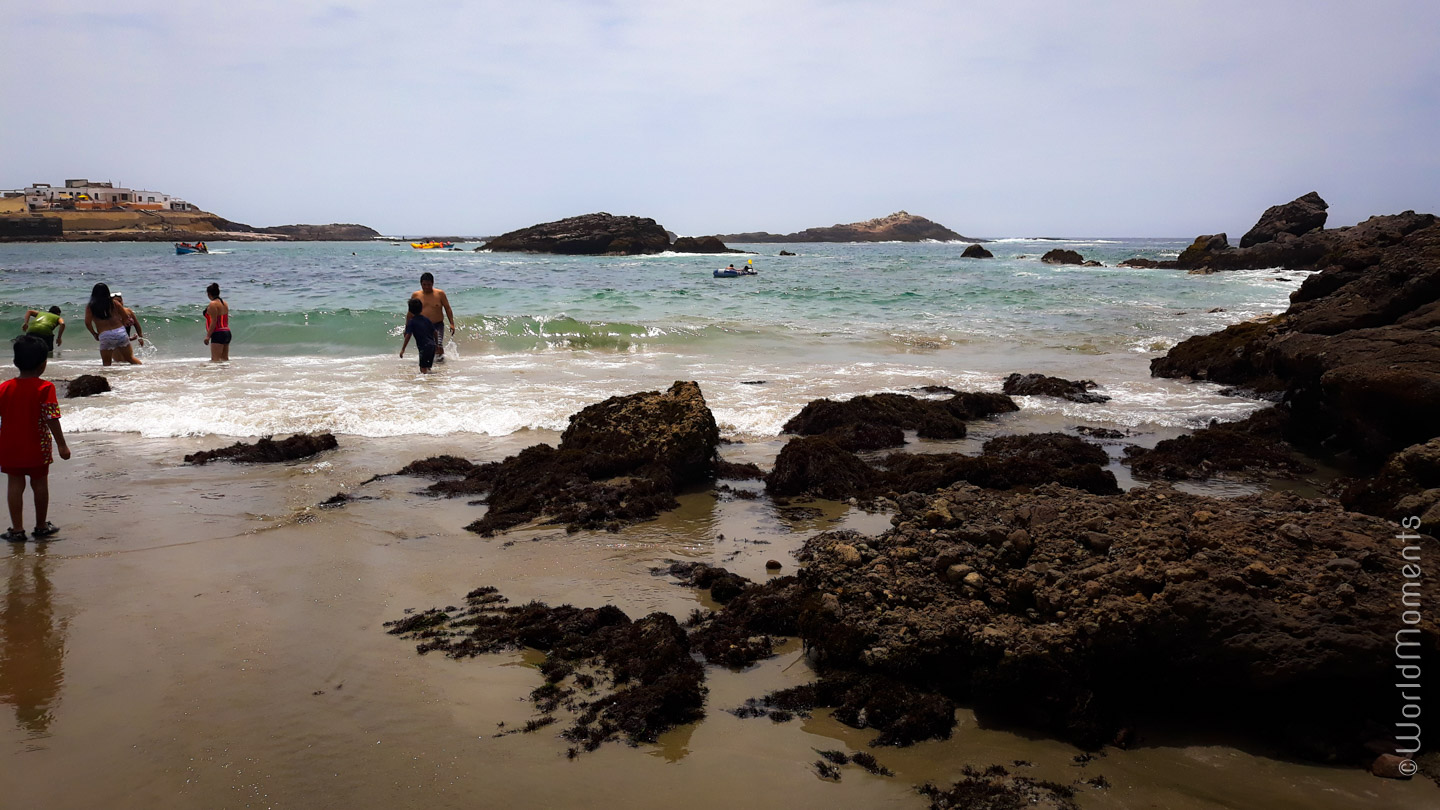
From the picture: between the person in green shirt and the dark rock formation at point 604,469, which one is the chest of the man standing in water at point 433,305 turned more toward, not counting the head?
the dark rock formation

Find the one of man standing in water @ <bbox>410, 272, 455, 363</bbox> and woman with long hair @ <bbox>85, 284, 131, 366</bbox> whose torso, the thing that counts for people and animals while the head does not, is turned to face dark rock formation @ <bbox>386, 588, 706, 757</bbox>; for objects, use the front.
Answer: the man standing in water

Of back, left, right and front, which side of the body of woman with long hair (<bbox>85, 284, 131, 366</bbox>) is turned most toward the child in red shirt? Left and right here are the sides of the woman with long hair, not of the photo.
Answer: back

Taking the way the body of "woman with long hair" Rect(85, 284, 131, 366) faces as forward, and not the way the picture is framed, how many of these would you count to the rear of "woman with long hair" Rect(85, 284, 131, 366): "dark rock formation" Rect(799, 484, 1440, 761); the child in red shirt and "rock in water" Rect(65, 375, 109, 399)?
3

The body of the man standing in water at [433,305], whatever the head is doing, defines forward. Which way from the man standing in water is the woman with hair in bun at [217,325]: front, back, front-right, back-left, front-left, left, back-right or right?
back-right

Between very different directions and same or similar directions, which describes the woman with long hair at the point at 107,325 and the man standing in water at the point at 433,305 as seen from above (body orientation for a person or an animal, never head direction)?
very different directions
